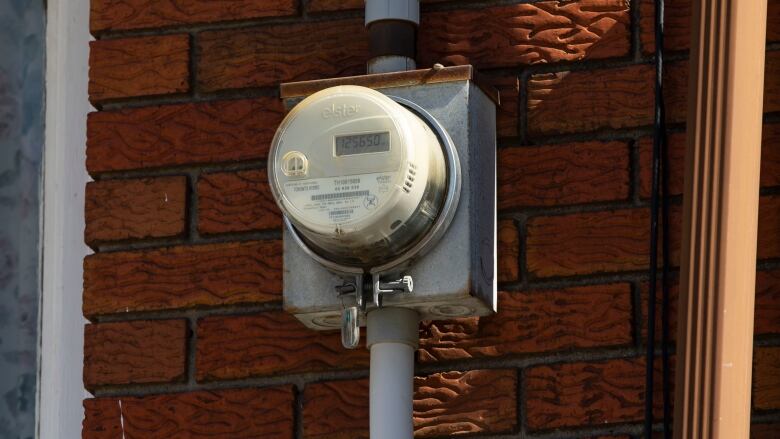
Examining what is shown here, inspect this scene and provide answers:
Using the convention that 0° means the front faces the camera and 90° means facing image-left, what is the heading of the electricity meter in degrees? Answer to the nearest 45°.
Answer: approximately 45°

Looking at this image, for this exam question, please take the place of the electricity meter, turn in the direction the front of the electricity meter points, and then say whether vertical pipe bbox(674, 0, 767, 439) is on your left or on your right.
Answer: on your left

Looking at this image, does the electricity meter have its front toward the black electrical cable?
no

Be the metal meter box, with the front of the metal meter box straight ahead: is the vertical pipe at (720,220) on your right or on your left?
on your left

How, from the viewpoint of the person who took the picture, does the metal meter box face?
facing the viewer and to the left of the viewer
